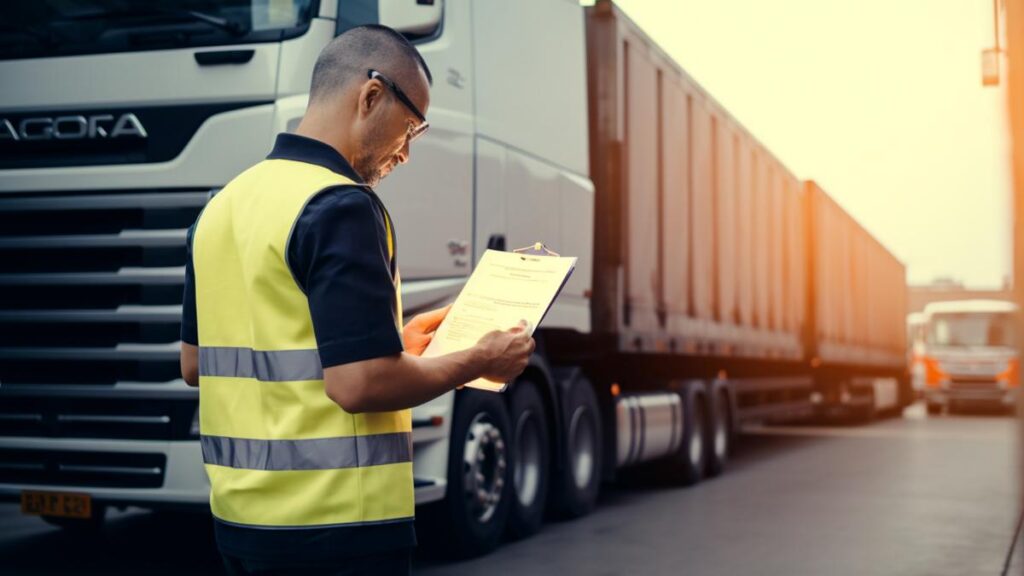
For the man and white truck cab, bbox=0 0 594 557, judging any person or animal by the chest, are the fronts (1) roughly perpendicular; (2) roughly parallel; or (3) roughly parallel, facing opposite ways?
roughly parallel, facing opposite ways

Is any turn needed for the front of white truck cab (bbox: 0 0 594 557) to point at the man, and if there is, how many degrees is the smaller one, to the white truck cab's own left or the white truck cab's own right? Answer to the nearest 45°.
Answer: approximately 45° to the white truck cab's own left

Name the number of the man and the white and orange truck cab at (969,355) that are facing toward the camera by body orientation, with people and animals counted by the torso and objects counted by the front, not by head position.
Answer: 1

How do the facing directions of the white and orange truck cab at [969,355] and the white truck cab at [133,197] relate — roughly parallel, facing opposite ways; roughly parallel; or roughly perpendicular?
roughly parallel

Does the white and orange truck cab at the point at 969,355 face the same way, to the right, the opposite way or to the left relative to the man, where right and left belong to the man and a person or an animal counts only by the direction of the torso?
the opposite way

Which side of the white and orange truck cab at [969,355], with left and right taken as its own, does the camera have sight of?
front

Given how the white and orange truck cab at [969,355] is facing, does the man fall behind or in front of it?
in front

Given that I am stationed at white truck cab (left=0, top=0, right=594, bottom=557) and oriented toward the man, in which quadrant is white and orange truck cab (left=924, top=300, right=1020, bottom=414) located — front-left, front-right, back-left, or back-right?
back-left

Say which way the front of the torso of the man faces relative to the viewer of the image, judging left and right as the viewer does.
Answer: facing away from the viewer and to the right of the viewer

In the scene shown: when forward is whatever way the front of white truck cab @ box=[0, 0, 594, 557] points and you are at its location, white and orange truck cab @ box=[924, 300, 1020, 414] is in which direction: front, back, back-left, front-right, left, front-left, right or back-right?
back

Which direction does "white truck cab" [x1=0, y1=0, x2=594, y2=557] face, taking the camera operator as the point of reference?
facing the viewer and to the left of the viewer

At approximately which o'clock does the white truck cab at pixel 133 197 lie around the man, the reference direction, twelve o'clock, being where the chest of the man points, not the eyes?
The white truck cab is roughly at 10 o'clock from the man.

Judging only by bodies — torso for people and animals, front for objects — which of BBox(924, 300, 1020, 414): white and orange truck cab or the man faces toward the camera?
the white and orange truck cab
